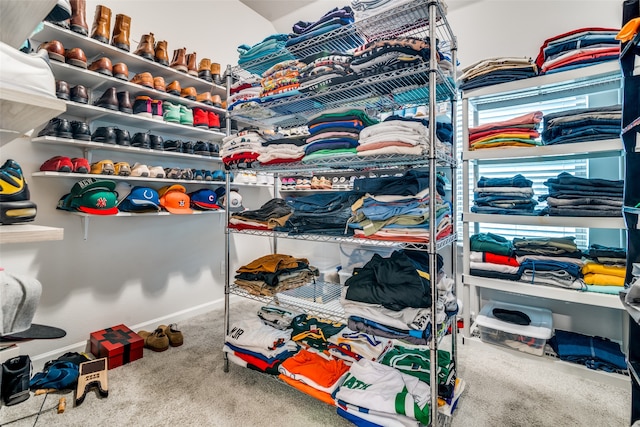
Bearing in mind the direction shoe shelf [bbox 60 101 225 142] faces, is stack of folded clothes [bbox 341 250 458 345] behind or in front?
in front

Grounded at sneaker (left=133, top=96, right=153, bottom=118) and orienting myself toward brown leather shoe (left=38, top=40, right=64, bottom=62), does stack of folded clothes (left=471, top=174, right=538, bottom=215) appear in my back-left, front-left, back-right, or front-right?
back-left

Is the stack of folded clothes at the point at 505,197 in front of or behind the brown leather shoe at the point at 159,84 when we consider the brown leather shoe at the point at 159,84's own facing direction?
in front

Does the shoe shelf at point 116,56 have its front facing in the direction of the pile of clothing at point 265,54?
yes

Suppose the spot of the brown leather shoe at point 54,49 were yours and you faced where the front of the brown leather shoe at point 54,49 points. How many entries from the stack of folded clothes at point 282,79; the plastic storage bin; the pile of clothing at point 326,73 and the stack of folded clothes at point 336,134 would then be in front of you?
4

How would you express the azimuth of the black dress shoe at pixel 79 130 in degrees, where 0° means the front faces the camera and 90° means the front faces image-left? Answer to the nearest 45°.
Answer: approximately 315°

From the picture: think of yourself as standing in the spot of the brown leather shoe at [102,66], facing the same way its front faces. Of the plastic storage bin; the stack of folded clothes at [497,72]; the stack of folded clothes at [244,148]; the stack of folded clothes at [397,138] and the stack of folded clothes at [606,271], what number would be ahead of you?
5
